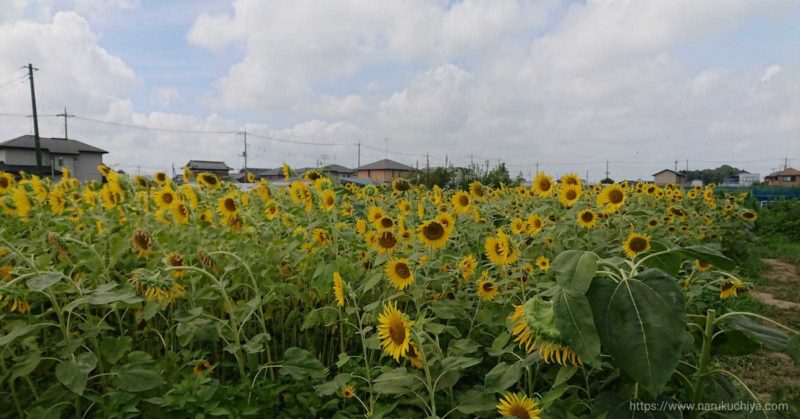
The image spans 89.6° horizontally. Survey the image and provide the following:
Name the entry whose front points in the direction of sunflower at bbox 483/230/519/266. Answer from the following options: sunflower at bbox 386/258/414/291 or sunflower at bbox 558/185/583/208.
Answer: sunflower at bbox 558/185/583/208

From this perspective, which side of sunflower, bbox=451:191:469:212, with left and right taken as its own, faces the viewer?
front

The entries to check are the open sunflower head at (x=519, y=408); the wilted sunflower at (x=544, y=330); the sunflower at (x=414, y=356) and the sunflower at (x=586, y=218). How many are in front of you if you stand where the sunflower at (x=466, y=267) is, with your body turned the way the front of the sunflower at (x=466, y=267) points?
3

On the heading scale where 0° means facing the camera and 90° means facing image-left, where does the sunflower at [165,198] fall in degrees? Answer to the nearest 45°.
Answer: approximately 0°

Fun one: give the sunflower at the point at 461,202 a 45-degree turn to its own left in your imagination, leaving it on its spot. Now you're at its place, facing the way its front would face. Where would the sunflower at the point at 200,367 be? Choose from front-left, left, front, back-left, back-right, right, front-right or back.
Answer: right

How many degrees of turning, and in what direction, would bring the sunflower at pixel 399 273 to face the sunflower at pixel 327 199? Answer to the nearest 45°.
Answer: approximately 135° to its right

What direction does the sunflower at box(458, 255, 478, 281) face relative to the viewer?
toward the camera

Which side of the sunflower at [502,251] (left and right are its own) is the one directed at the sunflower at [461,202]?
back

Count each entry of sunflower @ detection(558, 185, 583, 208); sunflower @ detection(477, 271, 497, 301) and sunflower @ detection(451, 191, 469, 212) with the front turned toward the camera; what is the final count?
3
